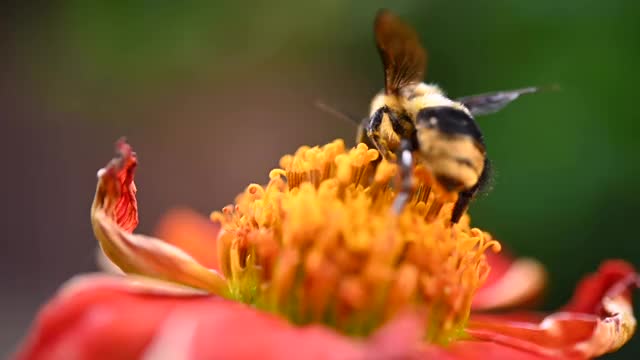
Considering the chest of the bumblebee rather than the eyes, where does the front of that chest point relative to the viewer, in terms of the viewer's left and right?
facing away from the viewer and to the left of the viewer
